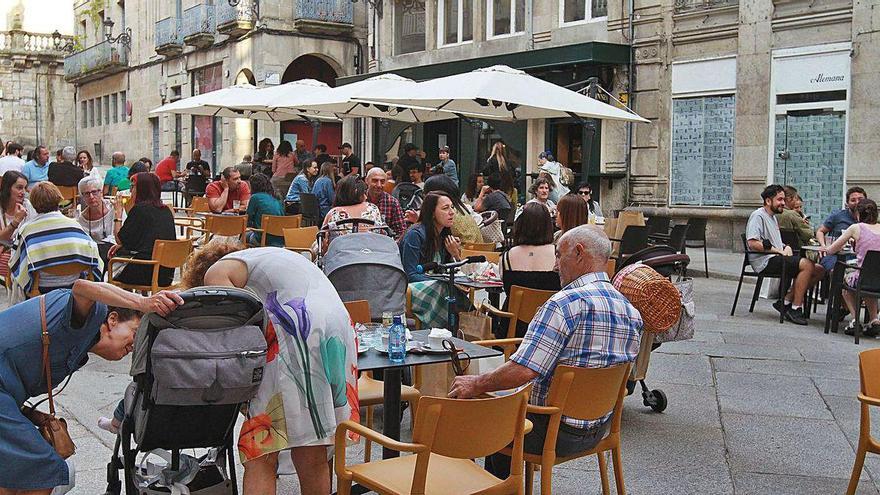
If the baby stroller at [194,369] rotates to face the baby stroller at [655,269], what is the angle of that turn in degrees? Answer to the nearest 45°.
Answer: approximately 90° to its right

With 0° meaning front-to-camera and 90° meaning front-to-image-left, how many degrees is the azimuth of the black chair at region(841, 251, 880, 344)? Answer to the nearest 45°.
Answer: approximately 135°

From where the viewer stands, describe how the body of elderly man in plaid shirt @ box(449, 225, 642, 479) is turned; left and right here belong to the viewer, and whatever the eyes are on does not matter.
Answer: facing away from the viewer and to the left of the viewer

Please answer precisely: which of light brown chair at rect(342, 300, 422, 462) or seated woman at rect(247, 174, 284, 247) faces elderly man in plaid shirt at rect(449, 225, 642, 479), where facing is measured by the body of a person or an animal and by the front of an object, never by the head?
the light brown chair

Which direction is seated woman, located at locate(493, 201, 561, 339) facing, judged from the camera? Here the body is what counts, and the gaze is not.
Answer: away from the camera

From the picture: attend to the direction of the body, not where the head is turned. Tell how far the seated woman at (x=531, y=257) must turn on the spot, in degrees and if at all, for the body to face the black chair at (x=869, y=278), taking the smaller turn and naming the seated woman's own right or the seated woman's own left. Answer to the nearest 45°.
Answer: approximately 45° to the seated woman's own right

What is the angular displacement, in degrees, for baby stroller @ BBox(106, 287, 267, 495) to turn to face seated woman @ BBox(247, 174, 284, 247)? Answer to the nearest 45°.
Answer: approximately 45° to its right

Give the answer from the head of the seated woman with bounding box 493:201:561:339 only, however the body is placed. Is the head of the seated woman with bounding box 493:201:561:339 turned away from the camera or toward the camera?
away from the camera

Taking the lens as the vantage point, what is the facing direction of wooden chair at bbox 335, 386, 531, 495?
facing away from the viewer and to the left of the viewer

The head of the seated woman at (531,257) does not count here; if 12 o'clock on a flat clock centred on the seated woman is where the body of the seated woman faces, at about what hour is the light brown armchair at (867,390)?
The light brown armchair is roughly at 5 o'clock from the seated woman.
